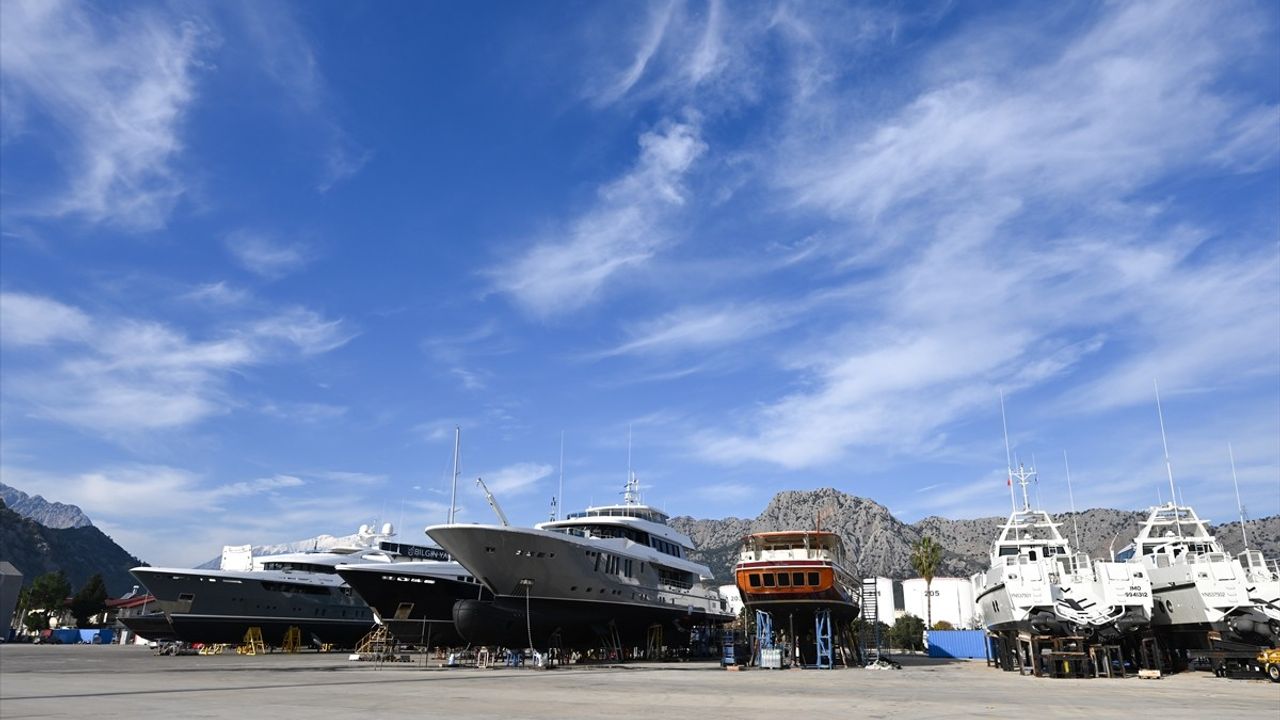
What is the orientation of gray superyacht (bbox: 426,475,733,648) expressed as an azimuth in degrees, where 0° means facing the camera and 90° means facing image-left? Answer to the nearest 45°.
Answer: approximately 45°

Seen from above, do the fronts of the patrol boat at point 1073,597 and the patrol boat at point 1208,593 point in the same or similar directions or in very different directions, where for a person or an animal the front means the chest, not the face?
same or similar directions

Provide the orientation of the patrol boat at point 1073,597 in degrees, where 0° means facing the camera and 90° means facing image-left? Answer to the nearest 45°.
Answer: approximately 135°

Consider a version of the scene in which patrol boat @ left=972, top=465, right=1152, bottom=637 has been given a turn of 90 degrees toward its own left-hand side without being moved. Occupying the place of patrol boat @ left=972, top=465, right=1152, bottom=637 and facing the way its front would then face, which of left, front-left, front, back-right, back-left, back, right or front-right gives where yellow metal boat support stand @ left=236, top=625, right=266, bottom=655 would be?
front-right

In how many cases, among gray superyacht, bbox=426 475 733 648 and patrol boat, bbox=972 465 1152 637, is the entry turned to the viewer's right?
0

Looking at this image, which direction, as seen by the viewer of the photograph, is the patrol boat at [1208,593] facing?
facing away from the viewer and to the left of the viewer

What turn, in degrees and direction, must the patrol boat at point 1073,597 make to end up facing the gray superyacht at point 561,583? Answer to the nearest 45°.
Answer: approximately 45° to its left

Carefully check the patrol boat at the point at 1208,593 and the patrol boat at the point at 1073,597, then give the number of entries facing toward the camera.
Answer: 0

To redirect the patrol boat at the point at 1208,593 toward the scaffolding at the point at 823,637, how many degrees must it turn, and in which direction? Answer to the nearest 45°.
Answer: approximately 45° to its left
